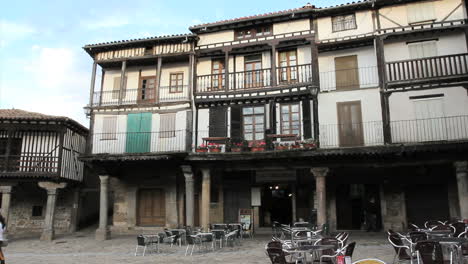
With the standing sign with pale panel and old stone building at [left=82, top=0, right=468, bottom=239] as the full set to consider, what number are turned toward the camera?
2

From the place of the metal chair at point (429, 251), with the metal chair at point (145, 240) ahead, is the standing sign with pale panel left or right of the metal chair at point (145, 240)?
right

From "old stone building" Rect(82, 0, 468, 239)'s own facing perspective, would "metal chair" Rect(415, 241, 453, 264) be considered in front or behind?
in front

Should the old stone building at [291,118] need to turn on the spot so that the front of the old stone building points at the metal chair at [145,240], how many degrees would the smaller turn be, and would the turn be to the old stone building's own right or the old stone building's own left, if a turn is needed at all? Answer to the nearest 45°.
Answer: approximately 45° to the old stone building's own right

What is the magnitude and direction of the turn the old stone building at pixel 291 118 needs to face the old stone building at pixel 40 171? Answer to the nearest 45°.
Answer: approximately 90° to its right

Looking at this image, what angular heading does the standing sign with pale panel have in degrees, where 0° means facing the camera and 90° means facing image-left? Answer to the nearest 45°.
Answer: approximately 0°
